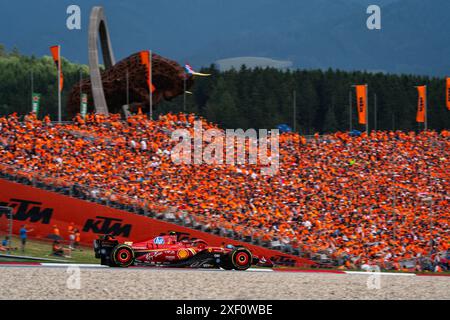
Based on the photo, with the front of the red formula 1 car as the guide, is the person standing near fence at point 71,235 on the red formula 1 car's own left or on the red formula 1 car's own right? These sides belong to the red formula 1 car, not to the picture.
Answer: on the red formula 1 car's own left

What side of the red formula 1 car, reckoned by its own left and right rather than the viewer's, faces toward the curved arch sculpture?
left

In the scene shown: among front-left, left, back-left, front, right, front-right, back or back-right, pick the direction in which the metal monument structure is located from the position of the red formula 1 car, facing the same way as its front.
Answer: left

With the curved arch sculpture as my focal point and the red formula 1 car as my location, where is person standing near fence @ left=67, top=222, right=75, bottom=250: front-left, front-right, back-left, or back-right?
front-left

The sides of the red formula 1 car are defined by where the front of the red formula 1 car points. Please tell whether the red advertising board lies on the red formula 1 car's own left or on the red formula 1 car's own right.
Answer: on the red formula 1 car's own left

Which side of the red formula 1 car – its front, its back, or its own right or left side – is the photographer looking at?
right

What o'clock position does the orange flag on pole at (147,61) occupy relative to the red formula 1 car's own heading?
The orange flag on pole is roughly at 9 o'clock from the red formula 1 car.

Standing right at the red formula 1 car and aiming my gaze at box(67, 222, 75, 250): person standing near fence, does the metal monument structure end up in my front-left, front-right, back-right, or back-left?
front-right
